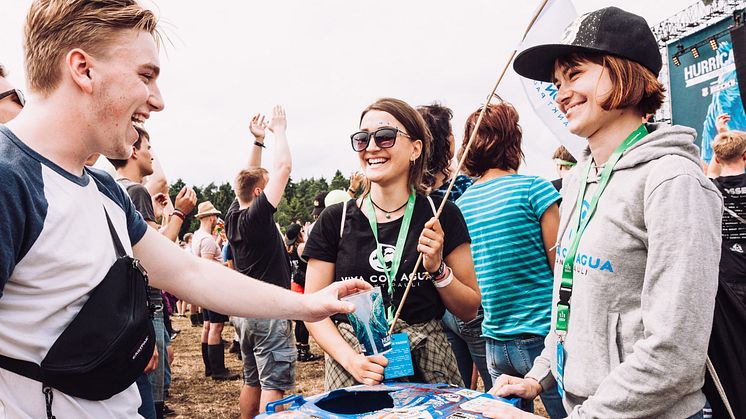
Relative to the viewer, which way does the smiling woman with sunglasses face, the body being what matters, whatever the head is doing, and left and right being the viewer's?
facing the viewer

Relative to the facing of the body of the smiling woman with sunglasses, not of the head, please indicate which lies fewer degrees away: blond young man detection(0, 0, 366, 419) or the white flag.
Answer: the blond young man

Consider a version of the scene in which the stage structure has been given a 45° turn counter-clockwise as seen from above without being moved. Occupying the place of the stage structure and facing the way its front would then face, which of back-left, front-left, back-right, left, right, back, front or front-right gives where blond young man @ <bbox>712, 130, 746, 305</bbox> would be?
front

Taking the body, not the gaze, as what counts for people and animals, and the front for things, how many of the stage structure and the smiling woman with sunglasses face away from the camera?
0

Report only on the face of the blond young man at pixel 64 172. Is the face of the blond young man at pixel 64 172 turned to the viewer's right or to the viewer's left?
to the viewer's right
